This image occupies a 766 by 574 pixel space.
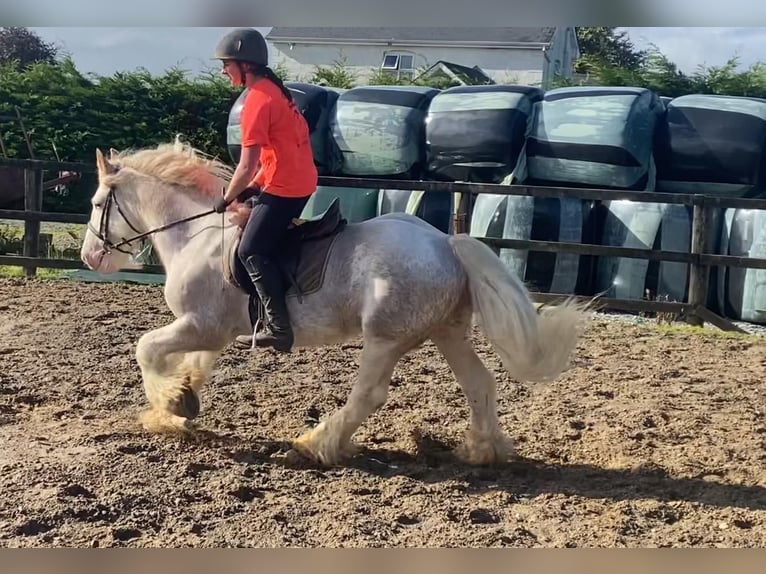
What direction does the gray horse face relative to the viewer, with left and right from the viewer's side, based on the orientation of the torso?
facing to the left of the viewer

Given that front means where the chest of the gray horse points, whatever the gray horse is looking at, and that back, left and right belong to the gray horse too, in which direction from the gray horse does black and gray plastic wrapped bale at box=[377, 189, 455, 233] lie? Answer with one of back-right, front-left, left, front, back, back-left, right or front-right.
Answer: right

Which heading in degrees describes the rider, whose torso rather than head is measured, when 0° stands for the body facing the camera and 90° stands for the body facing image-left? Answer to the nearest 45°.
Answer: approximately 90°

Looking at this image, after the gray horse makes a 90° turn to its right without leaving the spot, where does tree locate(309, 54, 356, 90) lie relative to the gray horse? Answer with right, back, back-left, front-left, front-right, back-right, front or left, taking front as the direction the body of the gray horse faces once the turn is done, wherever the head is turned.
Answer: front

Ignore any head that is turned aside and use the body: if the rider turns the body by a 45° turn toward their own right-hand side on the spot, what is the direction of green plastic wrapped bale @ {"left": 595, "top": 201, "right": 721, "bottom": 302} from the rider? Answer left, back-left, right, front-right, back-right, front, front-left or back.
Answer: right

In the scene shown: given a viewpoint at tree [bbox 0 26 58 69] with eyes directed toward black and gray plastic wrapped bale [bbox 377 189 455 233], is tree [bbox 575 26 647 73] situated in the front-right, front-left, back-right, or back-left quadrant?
front-left

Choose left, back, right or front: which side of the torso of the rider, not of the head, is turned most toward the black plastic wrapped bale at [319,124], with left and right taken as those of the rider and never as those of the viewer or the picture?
right

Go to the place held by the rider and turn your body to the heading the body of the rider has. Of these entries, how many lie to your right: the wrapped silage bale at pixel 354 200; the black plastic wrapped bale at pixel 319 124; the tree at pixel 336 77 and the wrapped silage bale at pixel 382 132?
4

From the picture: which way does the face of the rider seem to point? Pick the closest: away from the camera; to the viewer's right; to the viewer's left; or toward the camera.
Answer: to the viewer's left

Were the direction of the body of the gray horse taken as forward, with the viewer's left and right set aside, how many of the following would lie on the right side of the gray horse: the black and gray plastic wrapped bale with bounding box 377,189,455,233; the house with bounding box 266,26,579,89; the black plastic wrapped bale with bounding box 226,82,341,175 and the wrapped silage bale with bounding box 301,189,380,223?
4
